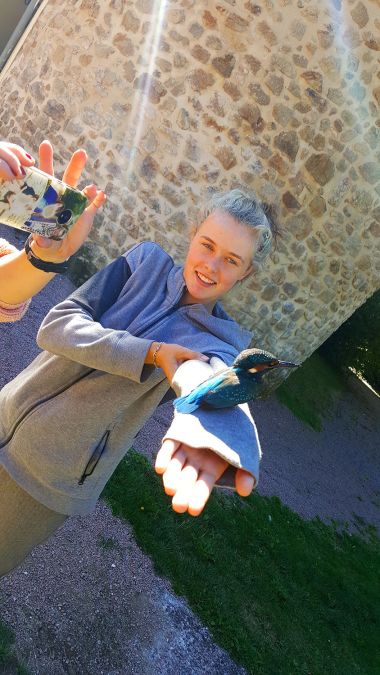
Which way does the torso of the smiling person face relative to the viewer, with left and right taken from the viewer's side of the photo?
facing the viewer
